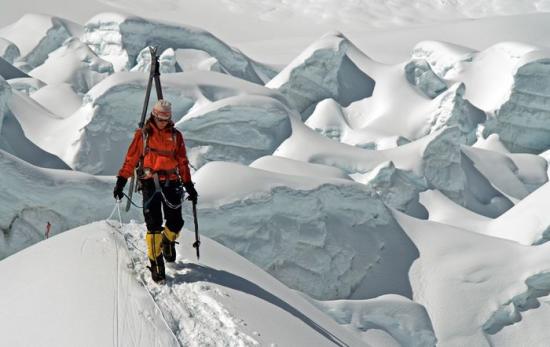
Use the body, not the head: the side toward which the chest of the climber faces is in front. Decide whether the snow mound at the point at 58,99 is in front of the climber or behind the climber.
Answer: behind

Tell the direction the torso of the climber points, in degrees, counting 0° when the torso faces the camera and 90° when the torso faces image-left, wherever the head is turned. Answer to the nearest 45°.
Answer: approximately 0°

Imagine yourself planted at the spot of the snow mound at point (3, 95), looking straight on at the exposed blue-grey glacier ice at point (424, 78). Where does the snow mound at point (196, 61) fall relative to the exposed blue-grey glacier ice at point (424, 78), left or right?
left

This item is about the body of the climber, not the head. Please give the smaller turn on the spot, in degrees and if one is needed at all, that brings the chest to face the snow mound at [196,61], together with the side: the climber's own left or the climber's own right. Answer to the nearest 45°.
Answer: approximately 180°

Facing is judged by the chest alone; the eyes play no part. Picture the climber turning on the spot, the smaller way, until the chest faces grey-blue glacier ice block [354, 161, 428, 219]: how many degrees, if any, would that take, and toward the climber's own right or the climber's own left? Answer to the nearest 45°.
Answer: approximately 135° to the climber's own left

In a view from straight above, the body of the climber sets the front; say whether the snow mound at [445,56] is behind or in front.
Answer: behind

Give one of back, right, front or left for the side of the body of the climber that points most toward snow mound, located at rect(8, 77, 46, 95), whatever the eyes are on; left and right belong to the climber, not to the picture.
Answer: back

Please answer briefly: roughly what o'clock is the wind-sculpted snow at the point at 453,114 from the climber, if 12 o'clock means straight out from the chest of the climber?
The wind-sculpted snow is roughly at 7 o'clock from the climber.

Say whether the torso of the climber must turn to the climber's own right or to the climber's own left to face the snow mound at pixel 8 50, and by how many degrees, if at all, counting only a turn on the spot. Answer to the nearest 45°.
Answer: approximately 180°

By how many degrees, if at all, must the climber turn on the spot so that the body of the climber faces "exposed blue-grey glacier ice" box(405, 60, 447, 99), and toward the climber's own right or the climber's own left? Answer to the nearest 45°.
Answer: approximately 135° to the climber's own left
